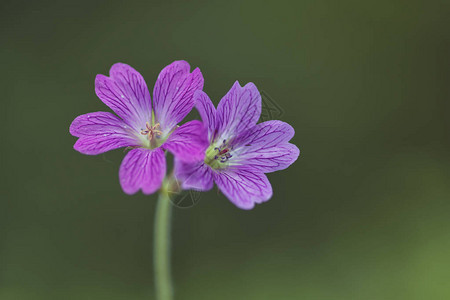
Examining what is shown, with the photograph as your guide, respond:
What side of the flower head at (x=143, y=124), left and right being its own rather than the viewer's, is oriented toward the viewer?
front

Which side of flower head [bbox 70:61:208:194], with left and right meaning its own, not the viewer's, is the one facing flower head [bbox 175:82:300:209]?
left
